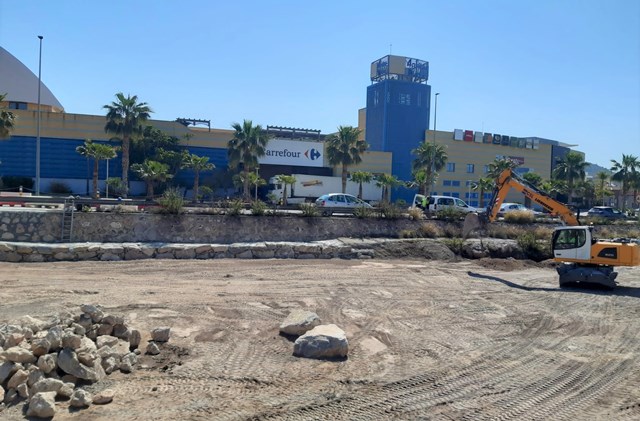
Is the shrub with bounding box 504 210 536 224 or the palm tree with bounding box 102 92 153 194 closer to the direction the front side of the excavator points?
the palm tree

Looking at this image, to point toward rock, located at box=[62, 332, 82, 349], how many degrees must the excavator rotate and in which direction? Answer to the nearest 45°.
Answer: approximately 45° to its left

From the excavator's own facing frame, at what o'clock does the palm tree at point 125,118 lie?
The palm tree is roughly at 1 o'clock from the excavator.

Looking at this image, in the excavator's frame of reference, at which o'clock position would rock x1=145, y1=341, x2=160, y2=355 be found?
The rock is roughly at 10 o'clock from the excavator.

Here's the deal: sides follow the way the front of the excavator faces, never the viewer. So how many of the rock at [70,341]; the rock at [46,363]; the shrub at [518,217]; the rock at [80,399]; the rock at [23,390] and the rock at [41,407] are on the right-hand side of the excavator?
1

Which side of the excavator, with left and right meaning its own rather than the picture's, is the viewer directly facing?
left

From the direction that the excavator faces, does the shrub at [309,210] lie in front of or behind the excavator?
in front

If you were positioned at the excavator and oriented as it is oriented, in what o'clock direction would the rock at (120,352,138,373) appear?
The rock is roughly at 10 o'clock from the excavator.

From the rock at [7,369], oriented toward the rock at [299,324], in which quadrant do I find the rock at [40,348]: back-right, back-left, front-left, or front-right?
front-left

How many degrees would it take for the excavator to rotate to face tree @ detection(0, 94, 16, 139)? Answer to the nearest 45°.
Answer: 0° — it already faces it

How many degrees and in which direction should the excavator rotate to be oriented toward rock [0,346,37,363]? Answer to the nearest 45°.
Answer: approximately 45° to its left

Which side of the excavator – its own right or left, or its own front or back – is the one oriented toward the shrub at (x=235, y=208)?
front

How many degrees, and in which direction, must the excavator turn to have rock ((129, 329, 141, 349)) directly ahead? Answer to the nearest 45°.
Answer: approximately 45° to its left

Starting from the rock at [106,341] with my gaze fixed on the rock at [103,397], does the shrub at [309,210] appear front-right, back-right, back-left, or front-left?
back-left

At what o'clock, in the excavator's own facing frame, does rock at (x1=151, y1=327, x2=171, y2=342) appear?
The rock is roughly at 10 o'clock from the excavator.

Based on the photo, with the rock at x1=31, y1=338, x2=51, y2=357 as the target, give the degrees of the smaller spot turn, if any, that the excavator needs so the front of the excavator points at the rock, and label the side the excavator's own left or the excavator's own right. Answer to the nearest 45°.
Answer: approximately 45° to the excavator's own left

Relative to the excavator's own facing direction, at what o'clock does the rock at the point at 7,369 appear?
The rock is roughly at 10 o'clock from the excavator.
